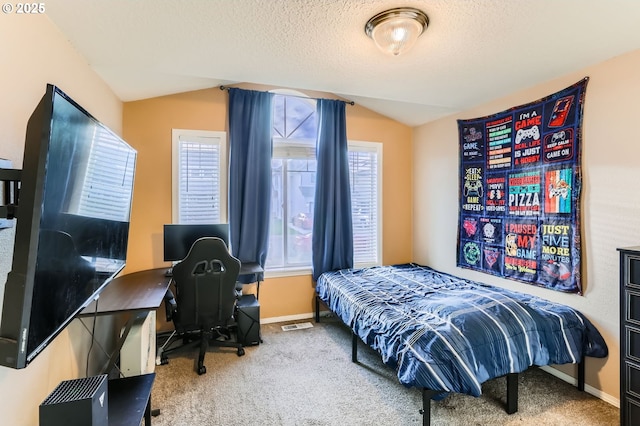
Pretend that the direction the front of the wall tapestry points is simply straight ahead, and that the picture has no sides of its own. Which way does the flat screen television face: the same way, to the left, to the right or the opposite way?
the opposite way

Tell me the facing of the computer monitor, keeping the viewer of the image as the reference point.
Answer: facing the viewer

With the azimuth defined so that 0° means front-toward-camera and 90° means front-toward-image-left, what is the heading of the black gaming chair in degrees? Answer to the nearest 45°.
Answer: approximately 180°

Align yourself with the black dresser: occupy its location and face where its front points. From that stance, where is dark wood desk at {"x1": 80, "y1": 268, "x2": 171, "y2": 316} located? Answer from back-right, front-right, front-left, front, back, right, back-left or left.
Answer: front

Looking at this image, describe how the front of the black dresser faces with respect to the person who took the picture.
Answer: facing the viewer and to the left of the viewer

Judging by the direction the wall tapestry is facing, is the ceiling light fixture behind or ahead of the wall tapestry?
ahead

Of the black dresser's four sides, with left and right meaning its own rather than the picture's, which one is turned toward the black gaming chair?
front

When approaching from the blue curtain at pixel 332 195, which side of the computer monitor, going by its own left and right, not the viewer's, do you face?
left

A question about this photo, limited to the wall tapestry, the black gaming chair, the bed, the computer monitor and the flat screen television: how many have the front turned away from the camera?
1

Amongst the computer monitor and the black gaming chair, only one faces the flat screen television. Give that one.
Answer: the computer monitor

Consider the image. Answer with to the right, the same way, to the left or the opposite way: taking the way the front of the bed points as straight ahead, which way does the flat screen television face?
to the left

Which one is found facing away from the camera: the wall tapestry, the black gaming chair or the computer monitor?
the black gaming chair

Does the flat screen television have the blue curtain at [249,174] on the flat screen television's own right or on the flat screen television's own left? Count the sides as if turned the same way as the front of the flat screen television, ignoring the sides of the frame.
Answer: on the flat screen television's own left

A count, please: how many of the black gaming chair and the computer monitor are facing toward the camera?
1
